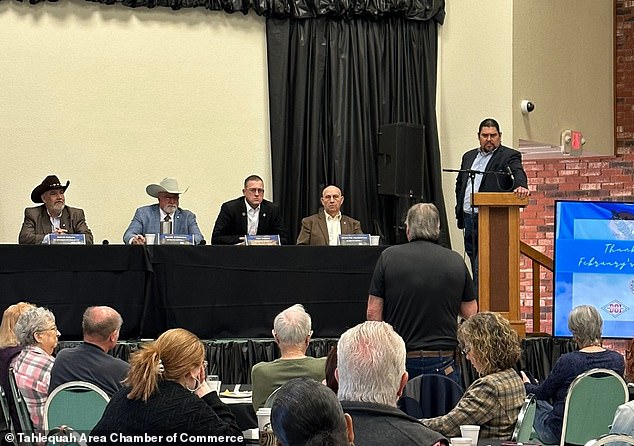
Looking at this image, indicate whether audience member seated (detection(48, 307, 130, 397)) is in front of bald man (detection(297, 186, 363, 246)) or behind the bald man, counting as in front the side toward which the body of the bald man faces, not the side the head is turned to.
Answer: in front

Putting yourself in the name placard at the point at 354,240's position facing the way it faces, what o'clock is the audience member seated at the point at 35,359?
The audience member seated is roughly at 1 o'clock from the name placard.

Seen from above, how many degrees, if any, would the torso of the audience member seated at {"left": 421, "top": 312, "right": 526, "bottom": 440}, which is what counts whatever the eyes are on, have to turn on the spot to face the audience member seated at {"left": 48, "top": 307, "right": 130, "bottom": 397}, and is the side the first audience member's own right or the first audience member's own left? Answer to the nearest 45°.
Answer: approximately 45° to the first audience member's own left

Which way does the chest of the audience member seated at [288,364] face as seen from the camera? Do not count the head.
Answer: away from the camera

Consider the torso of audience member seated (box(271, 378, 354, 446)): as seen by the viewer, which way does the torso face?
away from the camera

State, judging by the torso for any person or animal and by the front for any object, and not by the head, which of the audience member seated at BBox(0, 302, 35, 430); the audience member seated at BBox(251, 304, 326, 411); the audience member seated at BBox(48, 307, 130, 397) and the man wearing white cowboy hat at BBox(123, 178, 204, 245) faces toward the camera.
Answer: the man wearing white cowboy hat

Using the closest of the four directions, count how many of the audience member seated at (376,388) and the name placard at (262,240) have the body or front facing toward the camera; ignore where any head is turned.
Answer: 1

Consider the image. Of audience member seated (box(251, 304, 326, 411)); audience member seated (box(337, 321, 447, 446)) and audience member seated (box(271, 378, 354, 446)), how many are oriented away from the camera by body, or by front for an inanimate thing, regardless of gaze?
3

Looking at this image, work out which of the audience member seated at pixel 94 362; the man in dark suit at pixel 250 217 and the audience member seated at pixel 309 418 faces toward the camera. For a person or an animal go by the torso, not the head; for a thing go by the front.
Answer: the man in dark suit

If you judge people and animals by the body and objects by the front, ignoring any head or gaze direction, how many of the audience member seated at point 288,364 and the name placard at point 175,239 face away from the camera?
1

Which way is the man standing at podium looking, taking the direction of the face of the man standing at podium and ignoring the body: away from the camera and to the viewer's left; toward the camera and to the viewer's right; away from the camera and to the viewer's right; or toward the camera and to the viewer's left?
toward the camera and to the viewer's left
